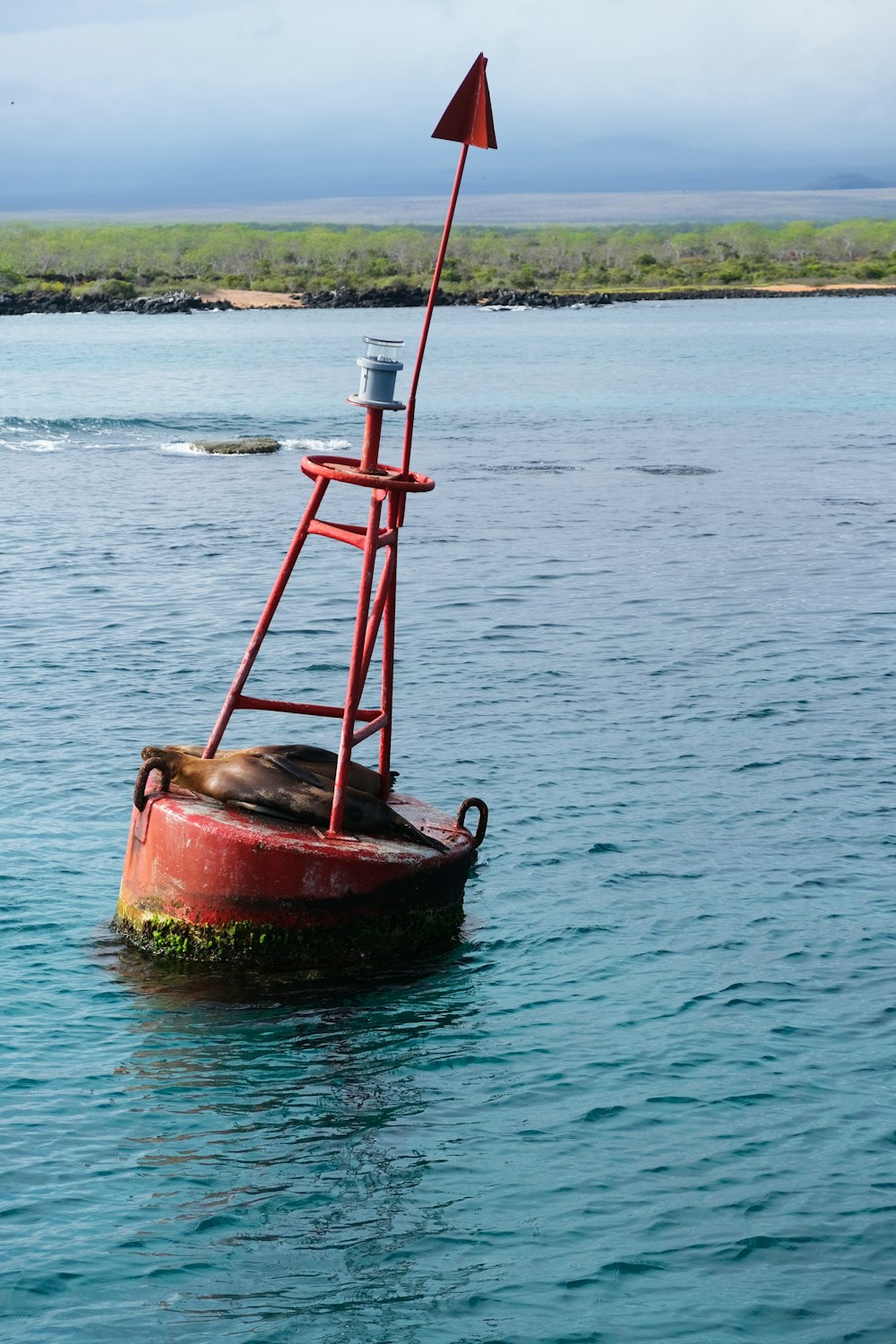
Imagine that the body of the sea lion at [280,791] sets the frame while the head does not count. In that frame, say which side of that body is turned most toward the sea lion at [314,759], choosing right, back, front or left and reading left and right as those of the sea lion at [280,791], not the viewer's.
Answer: right

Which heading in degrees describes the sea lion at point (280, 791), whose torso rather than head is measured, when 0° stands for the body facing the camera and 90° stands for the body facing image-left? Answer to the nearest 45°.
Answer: approximately 90°

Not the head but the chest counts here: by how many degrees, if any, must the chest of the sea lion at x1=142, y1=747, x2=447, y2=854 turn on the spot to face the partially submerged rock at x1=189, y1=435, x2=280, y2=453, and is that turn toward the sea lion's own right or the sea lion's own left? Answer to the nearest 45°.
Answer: approximately 90° to the sea lion's own right
